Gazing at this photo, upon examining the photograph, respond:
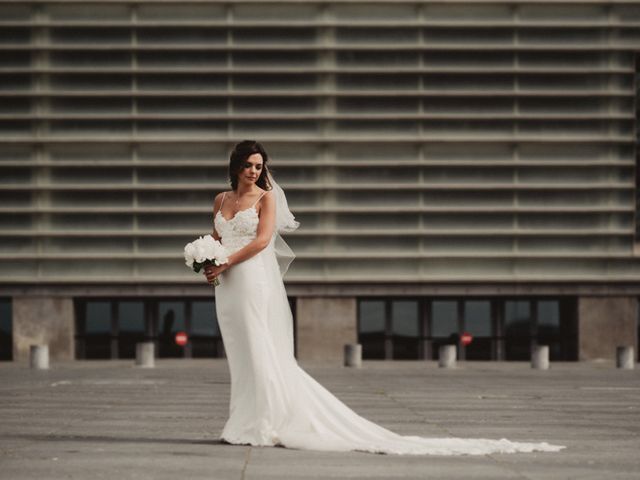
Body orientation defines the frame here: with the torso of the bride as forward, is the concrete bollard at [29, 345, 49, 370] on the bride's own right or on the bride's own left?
on the bride's own right

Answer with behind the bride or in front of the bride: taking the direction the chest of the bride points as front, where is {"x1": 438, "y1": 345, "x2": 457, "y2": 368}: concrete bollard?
behind

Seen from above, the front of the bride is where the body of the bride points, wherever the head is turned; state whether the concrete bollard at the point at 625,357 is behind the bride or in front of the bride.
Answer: behind

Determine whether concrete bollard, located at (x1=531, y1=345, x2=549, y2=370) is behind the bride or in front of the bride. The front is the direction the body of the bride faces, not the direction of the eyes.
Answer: behind

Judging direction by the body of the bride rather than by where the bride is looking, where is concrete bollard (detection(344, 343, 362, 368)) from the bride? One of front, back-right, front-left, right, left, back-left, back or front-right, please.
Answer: back-right

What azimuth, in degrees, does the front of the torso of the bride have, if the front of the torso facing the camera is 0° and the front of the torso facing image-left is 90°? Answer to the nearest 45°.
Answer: approximately 45°
